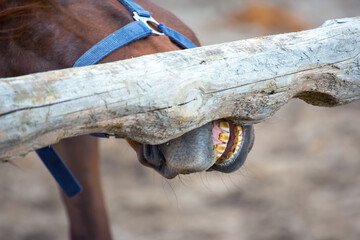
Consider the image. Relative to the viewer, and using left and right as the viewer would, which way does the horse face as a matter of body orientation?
facing to the right of the viewer
